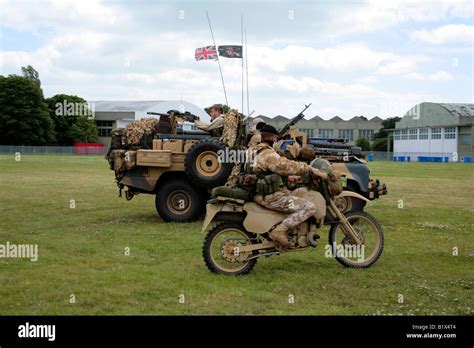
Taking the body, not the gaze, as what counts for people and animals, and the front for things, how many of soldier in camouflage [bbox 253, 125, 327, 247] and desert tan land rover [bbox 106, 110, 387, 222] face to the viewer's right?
2

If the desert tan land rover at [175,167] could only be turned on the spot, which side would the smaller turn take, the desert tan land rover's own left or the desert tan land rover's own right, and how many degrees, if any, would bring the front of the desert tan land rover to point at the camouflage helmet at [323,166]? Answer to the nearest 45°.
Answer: approximately 45° to the desert tan land rover's own right

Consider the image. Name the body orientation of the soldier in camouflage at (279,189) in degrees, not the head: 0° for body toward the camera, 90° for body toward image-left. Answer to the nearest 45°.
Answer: approximately 270°

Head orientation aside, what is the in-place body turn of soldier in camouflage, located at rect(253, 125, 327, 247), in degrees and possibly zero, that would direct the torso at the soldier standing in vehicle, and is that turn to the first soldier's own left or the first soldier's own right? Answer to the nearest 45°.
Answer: approximately 90° to the first soldier's own left

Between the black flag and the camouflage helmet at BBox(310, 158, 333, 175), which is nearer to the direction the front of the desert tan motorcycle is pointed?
the camouflage helmet

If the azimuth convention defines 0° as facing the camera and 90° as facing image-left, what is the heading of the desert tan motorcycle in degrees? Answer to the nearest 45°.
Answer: approximately 270°

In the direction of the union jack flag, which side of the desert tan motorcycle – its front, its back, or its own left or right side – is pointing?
left

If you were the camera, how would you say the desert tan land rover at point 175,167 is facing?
facing to the right of the viewer
